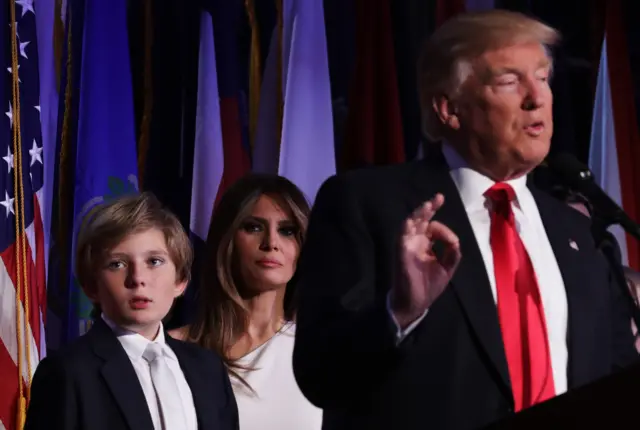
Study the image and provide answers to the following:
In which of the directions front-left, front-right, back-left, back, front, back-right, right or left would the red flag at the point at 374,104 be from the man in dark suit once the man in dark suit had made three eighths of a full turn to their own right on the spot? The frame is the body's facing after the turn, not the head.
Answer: right

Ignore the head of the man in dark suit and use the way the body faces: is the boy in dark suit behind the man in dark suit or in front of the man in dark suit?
behind

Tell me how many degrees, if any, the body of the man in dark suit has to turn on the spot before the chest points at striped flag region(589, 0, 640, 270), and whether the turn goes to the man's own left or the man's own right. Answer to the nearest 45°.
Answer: approximately 135° to the man's own left

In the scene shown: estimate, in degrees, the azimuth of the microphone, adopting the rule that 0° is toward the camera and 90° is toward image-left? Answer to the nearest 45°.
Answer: approximately 90°

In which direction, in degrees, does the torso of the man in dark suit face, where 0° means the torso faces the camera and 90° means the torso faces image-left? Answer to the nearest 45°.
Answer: approximately 315°
